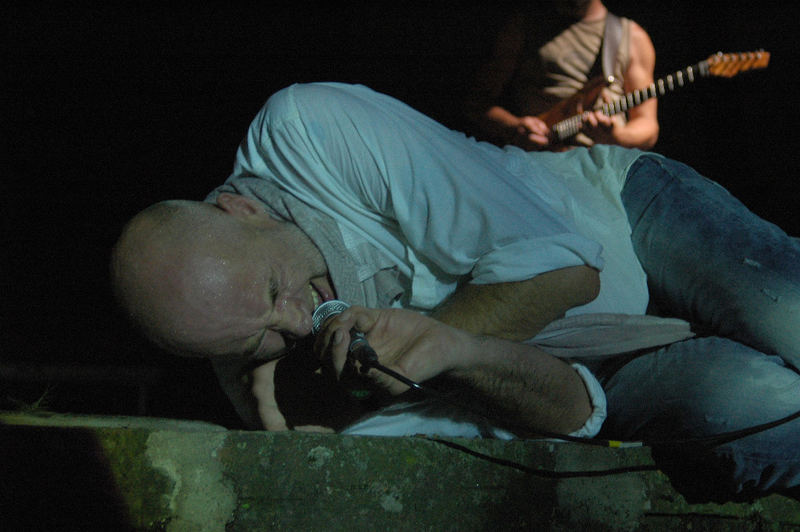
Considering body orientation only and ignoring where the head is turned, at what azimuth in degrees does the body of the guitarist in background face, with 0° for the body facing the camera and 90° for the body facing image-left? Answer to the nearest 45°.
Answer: approximately 0°
